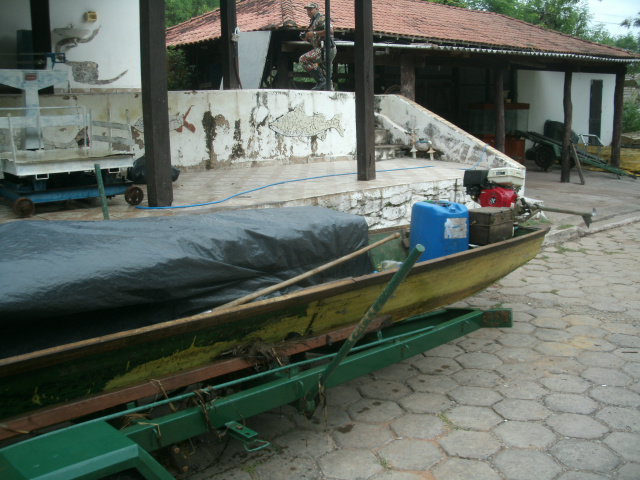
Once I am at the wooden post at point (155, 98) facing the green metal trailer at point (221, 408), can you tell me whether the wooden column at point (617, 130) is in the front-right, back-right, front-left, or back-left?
back-left

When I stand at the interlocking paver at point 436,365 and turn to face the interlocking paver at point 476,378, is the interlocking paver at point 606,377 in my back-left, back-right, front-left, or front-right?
front-left

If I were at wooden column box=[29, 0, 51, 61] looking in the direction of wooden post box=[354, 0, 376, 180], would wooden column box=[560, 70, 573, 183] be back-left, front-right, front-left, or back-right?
front-left

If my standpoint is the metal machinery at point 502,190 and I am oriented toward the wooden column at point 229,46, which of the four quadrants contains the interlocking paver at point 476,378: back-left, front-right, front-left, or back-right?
back-left

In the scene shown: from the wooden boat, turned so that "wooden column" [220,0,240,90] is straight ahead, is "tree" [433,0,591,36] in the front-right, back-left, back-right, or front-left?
front-right
